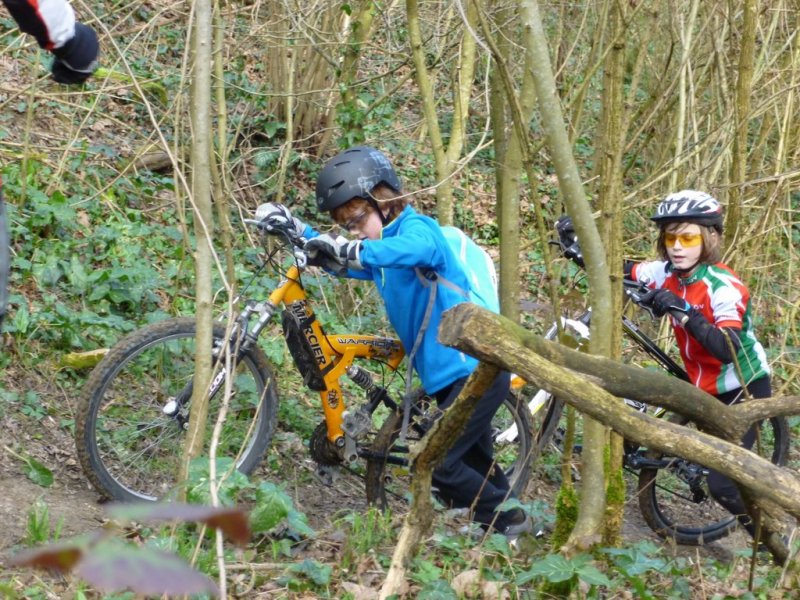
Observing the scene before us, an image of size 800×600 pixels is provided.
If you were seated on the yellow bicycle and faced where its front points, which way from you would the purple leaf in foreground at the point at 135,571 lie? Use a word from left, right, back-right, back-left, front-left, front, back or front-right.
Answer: left

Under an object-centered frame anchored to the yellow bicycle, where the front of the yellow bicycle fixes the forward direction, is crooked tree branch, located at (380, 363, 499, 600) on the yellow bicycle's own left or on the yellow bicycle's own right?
on the yellow bicycle's own left

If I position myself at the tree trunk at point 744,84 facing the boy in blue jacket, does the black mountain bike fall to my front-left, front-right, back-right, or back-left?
front-left

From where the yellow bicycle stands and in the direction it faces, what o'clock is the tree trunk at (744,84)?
The tree trunk is roughly at 5 o'clock from the yellow bicycle.

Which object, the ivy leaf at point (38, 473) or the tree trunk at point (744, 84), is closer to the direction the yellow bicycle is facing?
the ivy leaf

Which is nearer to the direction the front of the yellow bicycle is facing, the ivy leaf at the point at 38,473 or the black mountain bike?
the ivy leaf

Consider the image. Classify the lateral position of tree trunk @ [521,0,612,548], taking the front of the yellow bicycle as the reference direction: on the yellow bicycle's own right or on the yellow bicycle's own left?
on the yellow bicycle's own left

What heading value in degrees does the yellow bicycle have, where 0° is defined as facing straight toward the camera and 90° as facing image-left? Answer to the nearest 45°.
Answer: approximately 90°

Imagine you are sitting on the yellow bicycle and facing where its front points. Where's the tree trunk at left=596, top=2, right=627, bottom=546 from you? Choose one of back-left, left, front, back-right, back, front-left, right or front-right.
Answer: back-left

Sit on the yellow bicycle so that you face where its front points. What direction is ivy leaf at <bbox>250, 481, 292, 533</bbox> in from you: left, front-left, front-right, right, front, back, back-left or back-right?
left

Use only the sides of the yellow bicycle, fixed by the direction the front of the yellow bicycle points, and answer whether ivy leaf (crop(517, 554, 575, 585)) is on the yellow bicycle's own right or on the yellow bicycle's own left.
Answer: on the yellow bicycle's own left

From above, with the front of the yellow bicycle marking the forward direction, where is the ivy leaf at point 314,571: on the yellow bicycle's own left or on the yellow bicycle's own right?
on the yellow bicycle's own left
